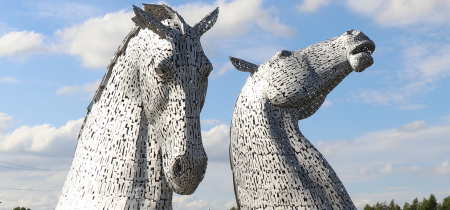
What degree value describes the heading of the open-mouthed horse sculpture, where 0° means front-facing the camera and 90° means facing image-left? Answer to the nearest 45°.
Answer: approximately 270°

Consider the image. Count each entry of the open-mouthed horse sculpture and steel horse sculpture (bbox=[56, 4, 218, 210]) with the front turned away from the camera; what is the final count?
0

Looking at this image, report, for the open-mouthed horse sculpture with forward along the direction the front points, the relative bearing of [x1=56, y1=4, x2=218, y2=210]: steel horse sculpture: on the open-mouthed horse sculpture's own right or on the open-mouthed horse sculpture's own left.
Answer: on the open-mouthed horse sculpture's own right

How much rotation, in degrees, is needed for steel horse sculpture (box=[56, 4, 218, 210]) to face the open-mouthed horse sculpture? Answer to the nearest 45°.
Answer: approximately 90° to its left
